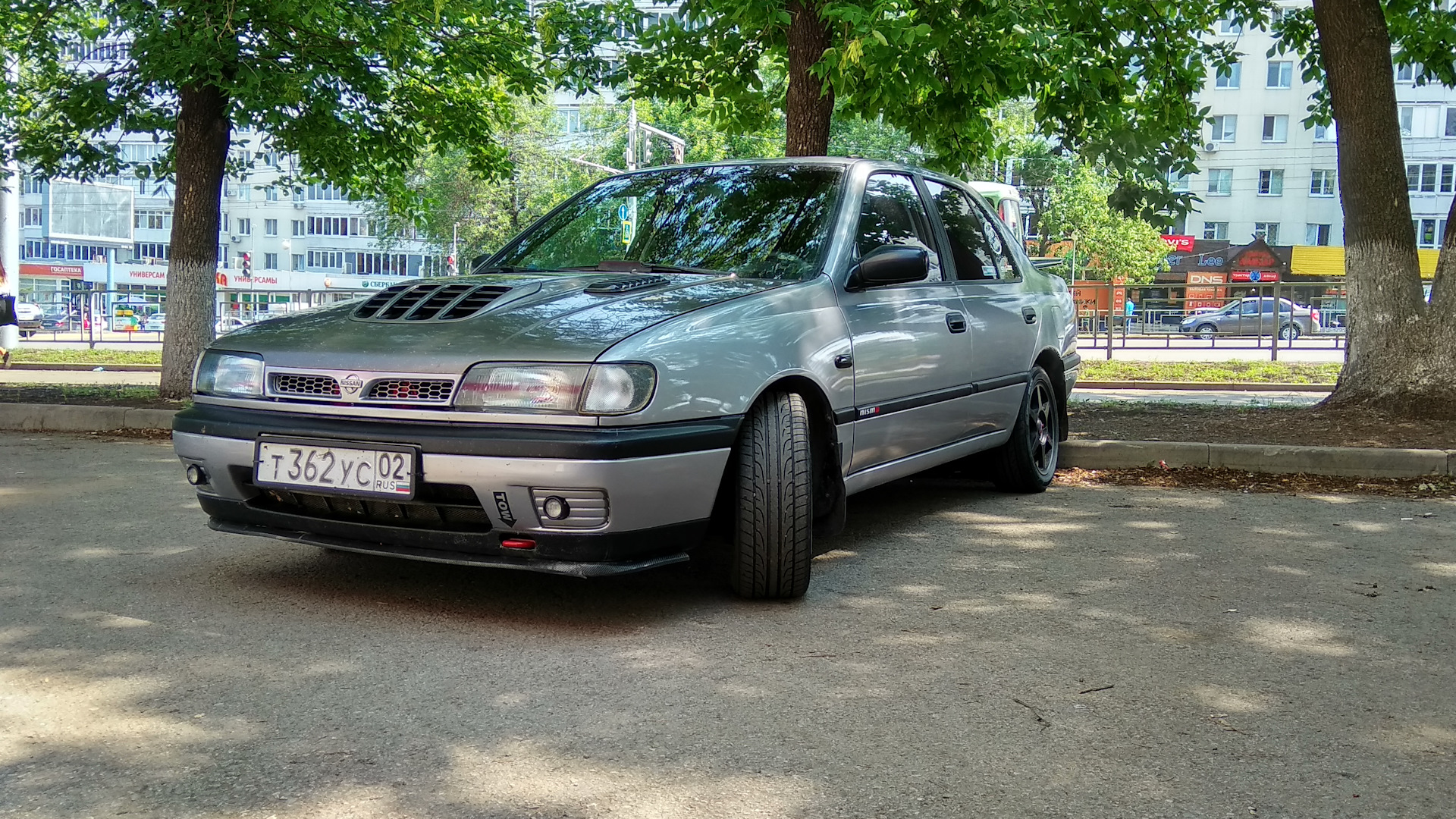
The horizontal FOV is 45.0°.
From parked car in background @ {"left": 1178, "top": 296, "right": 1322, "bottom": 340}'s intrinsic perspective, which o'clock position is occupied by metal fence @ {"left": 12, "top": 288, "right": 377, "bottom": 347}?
The metal fence is roughly at 12 o'clock from the parked car in background.

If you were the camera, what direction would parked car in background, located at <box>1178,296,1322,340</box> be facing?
facing to the left of the viewer

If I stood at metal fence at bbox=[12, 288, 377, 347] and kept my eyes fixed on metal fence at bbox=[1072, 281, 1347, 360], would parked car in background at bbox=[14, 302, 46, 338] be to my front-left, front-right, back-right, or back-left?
back-left
